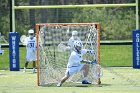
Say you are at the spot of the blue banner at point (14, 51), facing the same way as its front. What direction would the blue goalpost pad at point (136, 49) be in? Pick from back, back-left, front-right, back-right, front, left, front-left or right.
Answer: left

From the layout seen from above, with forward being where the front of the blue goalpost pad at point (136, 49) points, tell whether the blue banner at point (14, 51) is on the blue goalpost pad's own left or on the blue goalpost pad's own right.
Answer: on the blue goalpost pad's own right

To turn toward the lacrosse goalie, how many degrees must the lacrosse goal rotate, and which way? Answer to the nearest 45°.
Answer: approximately 45° to its left

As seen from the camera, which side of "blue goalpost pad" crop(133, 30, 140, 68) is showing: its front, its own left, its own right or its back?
front

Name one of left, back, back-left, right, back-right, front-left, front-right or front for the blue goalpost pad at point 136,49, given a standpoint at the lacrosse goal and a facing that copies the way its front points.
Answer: back-left

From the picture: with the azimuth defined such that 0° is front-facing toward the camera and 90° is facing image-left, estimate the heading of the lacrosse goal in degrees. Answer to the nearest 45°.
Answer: approximately 0°

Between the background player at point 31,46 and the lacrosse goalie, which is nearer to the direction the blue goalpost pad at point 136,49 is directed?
the lacrosse goalie
